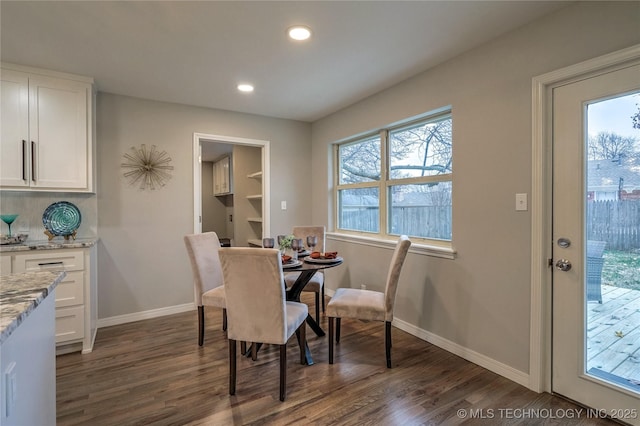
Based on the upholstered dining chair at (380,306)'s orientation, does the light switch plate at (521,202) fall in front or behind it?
behind

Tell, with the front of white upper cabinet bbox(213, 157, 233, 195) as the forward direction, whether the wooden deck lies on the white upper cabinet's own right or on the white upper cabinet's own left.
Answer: on the white upper cabinet's own left

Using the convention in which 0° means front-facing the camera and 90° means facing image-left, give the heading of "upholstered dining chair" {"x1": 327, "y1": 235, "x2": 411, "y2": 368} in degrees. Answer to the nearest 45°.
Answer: approximately 90°

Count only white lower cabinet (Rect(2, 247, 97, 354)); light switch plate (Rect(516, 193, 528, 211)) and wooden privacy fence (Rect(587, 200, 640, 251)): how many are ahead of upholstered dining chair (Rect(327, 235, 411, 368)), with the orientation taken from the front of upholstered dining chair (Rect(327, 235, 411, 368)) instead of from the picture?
1

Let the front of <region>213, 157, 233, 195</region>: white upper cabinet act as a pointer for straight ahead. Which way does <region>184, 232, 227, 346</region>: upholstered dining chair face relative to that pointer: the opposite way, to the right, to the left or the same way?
to the left

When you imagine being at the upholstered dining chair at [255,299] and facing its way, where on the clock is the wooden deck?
The wooden deck is roughly at 2 o'clock from the upholstered dining chair.

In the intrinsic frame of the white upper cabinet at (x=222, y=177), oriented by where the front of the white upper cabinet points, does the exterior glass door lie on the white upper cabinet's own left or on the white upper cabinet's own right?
on the white upper cabinet's own left

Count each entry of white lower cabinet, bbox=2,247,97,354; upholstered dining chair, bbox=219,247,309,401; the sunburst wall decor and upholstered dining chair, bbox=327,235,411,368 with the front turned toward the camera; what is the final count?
2

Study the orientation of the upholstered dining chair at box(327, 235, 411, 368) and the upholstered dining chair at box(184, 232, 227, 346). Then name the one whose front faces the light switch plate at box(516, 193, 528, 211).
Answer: the upholstered dining chair at box(184, 232, 227, 346)

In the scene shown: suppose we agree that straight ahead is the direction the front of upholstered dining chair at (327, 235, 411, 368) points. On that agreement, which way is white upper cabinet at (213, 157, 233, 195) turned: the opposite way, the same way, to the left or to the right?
to the left
